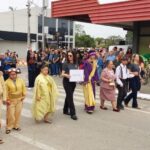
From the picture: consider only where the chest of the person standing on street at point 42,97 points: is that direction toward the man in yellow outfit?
no

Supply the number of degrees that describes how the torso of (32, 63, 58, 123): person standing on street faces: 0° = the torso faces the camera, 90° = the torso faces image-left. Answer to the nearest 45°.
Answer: approximately 315°

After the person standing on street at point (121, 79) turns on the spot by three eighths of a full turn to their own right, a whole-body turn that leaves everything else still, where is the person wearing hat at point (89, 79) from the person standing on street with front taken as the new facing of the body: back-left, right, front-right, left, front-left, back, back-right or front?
front-left

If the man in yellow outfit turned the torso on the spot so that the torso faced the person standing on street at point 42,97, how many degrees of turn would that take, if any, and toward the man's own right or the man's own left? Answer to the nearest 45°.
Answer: approximately 135° to the man's own left

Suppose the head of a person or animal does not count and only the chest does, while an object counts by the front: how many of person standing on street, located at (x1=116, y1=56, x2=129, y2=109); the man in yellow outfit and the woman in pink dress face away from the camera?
0

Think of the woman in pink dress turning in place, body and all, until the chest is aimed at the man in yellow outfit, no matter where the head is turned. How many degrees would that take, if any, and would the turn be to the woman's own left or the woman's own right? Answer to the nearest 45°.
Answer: approximately 90° to the woman's own right

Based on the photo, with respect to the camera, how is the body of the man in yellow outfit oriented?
toward the camera

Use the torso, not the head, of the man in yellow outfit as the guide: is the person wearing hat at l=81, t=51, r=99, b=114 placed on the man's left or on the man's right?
on the man's left

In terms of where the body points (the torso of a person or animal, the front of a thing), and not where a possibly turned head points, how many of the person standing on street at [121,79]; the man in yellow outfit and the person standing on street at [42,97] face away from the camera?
0

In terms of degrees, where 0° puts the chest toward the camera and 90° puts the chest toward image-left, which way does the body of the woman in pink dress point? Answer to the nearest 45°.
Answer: approximately 315°

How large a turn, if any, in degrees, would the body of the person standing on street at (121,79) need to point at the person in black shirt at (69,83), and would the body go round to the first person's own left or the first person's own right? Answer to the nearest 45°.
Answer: approximately 90° to the first person's own right

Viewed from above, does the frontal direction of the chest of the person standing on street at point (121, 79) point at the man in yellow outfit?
no

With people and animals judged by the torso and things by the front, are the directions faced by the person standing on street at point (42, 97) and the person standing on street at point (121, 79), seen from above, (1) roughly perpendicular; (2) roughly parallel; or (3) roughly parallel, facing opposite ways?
roughly parallel

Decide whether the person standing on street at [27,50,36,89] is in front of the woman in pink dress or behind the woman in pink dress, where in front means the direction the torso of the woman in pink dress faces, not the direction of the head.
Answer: behind

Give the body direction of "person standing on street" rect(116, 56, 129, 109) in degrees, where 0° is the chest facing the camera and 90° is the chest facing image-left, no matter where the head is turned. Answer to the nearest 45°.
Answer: approximately 315°
